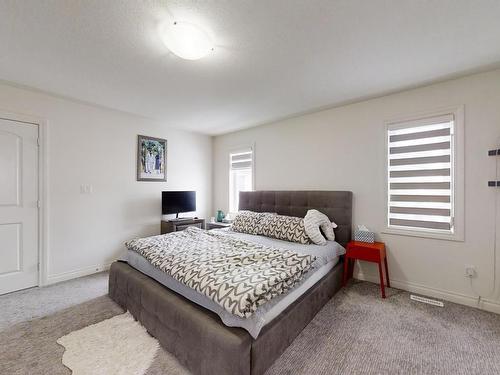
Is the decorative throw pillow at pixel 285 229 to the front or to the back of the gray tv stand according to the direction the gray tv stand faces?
to the front

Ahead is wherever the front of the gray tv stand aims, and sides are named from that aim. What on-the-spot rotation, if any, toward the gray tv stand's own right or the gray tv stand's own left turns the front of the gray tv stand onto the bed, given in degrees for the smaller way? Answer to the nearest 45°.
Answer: approximately 45° to the gray tv stand's own right

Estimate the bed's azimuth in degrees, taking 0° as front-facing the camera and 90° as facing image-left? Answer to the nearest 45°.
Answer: approximately 45°

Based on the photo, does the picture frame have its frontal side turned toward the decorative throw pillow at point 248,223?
yes

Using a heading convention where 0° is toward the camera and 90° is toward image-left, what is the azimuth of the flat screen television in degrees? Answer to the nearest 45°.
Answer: approximately 315°
